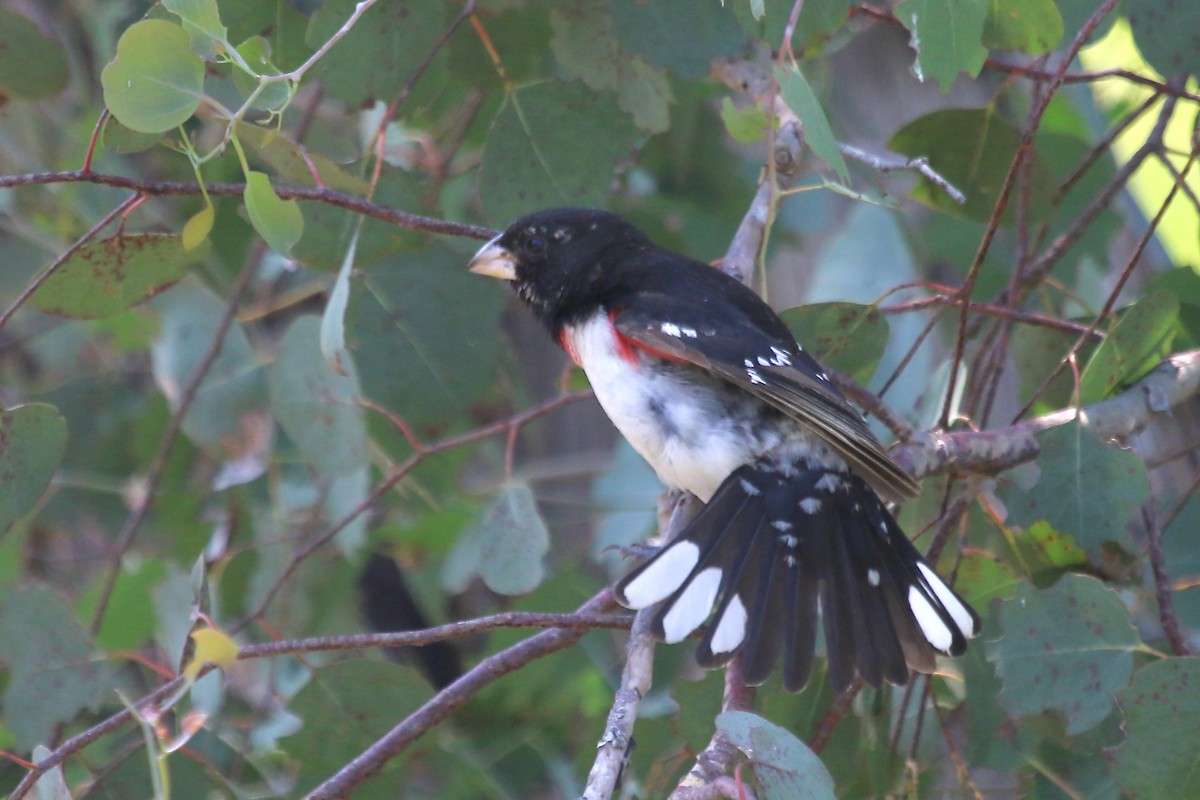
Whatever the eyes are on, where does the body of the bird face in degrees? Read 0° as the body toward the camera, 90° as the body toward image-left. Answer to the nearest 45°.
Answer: approximately 90°

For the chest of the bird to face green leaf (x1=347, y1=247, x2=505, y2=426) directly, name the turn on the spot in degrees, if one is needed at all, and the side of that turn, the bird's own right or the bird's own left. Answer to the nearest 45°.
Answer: approximately 45° to the bird's own right

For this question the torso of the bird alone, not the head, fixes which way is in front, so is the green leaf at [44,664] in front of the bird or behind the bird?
in front
